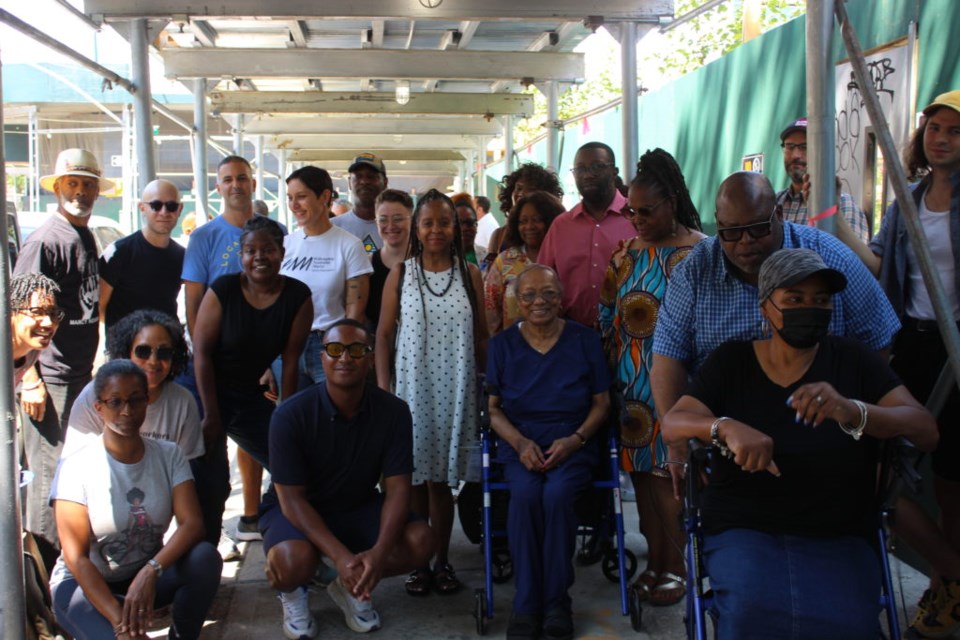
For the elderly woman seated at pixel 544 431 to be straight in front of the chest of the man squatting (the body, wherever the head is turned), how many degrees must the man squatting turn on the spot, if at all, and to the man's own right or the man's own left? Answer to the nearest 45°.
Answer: approximately 90° to the man's own left

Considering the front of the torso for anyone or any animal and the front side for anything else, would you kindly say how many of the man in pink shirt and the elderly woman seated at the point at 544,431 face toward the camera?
2

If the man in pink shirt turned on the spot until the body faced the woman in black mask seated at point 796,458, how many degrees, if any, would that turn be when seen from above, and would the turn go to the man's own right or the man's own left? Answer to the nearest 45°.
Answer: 0° — they already face them

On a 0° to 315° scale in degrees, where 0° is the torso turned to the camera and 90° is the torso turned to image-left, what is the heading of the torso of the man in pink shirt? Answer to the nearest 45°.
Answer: approximately 0°

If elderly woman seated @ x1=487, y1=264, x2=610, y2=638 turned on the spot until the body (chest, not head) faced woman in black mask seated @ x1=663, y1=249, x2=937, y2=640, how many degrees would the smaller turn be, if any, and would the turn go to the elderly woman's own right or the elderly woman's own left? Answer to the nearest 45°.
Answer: approximately 45° to the elderly woman's own left

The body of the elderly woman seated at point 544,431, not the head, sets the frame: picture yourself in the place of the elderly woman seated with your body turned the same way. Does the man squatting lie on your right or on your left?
on your right

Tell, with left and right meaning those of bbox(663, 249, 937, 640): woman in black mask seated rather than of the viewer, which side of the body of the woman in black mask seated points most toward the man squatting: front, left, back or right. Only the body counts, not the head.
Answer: right
